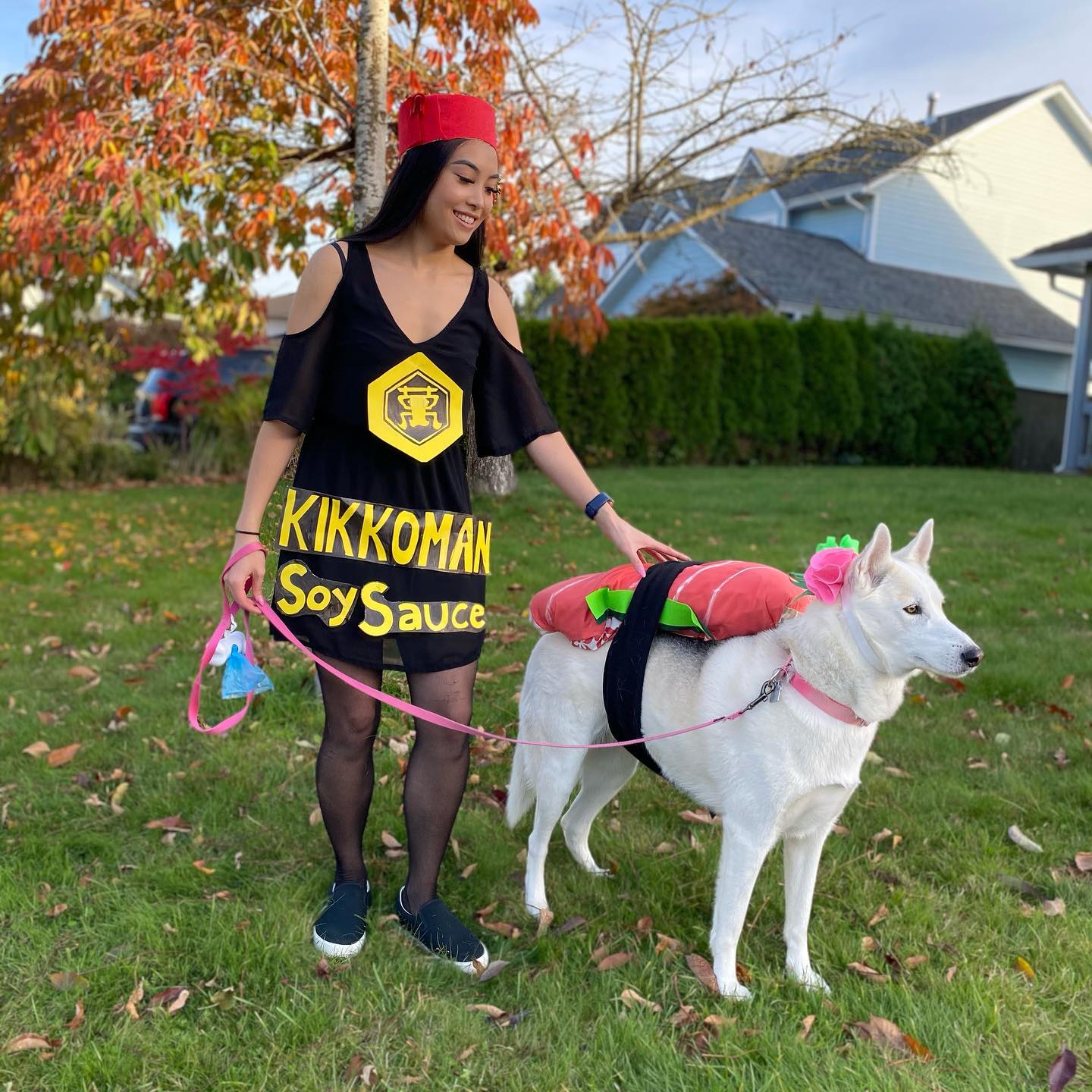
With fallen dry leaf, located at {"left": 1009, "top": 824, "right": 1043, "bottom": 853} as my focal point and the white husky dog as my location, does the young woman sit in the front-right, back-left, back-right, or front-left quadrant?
back-left

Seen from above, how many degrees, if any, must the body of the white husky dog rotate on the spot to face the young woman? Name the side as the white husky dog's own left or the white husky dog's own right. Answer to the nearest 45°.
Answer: approximately 135° to the white husky dog's own right

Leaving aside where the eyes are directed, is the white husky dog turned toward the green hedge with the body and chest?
no

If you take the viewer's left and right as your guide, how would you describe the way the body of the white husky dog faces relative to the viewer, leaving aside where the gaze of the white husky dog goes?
facing the viewer and to the right of the viewer

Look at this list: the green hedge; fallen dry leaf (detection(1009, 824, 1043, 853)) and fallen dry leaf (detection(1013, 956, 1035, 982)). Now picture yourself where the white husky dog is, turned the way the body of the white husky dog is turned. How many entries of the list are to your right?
0

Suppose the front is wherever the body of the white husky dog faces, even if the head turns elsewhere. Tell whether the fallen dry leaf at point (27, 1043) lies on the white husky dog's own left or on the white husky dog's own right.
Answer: on the white husky dog's own right

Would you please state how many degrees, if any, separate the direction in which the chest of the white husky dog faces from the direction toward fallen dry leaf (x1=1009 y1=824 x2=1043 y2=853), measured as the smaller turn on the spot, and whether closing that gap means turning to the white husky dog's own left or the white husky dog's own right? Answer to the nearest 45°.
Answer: approximately 90° to the white husky dog's own left

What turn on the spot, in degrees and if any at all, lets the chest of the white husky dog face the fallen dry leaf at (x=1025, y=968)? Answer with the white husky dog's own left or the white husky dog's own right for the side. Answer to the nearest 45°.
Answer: approximately 45° to the white husky dog's own left

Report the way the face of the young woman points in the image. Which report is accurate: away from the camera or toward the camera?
toward the camera
